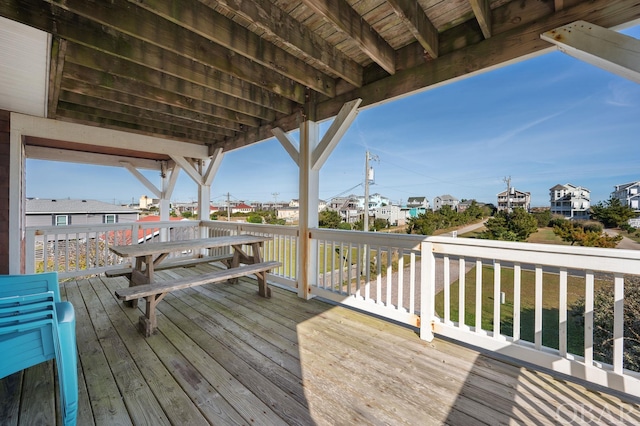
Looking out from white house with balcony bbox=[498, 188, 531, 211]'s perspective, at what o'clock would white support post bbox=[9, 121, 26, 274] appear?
The white support post is roughly at 12 o'clock from the white house with balcony.

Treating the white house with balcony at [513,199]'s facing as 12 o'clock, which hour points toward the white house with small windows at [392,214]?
the white house with small windows at [392,214] is roughly at 3 o'clock from the white house with balcony at [513,199].

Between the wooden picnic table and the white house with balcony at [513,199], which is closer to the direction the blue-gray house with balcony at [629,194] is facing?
the wooden picnic table

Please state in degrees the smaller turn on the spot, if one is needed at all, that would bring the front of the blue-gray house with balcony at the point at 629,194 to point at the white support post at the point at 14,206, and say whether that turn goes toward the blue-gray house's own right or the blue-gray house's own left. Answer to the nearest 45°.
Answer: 0° — it already faces it

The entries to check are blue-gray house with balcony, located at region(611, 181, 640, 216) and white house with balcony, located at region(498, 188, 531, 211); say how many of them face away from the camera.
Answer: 0

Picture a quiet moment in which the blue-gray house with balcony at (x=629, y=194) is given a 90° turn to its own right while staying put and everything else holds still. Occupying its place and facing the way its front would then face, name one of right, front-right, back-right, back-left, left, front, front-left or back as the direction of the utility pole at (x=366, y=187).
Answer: front-left

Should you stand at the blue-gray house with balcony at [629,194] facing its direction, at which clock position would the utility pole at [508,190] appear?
The utility pole is roughly at 2 o'clock from the blue-gray house with balcony.

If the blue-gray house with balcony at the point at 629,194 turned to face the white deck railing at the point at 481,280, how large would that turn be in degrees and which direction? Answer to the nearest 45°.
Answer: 0° — it already faces it

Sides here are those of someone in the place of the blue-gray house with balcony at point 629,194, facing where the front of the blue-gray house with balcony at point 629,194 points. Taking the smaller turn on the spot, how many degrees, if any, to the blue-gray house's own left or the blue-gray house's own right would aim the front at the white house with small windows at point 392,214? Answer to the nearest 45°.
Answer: approximately 45° to the blue-gray house's own right

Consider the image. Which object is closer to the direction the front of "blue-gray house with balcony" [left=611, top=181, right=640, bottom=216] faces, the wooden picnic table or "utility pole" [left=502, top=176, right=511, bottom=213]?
the wooden picnic table

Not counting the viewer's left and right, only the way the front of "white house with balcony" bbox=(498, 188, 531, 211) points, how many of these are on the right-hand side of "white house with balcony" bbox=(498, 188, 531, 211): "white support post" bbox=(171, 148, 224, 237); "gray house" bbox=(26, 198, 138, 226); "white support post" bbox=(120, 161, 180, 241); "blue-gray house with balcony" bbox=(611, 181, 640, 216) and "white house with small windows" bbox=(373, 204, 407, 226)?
4

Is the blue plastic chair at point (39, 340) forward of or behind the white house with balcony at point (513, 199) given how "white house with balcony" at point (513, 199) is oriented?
forward

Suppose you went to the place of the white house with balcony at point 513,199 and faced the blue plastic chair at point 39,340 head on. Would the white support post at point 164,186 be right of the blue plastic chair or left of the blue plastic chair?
right

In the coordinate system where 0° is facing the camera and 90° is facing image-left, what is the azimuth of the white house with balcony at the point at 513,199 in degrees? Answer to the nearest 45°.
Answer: approximately 0°

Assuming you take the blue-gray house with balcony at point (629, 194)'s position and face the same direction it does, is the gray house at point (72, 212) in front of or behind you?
in front
